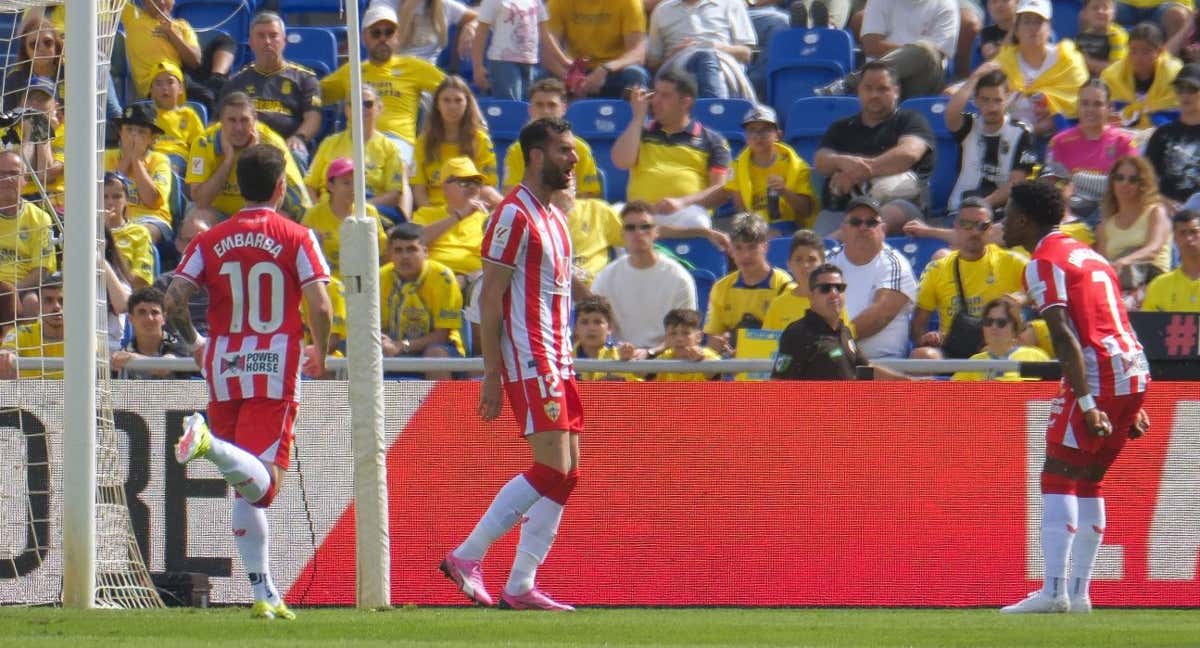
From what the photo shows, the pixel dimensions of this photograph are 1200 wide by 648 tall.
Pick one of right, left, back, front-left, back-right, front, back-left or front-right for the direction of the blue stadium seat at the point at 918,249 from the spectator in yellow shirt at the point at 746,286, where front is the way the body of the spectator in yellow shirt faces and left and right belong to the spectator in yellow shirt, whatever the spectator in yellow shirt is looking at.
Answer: back-left

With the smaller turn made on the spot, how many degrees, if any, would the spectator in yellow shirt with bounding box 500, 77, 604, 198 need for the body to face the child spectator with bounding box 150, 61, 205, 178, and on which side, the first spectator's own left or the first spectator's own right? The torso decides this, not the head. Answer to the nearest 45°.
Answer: approximately 90° to the first spectator's own right

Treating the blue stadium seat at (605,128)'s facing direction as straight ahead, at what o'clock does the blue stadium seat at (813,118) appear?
the blue stadium seat at (813,118) is roughly at 9 o'clock from the blue stadium seat at (605,128).

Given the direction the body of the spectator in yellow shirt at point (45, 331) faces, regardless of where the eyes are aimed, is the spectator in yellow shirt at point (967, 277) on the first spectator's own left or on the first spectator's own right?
on the first spectator's own left

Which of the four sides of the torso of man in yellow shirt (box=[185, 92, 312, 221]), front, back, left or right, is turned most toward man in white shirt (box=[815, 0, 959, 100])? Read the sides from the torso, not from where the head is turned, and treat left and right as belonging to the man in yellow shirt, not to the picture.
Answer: left

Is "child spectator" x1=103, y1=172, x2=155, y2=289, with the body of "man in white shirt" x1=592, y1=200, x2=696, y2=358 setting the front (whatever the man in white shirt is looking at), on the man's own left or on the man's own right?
on the man's own right

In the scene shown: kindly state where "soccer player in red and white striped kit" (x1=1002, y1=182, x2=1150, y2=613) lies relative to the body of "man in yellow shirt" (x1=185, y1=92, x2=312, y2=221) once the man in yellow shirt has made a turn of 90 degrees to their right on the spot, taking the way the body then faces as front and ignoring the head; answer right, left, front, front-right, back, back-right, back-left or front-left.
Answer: back-left

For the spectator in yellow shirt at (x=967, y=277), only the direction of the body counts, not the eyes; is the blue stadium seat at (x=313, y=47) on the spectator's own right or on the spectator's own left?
on the spectator's own right

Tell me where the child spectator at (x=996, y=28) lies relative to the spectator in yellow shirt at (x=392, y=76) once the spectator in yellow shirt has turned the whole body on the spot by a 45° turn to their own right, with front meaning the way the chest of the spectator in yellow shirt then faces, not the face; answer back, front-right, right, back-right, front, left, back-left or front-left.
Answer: back-left

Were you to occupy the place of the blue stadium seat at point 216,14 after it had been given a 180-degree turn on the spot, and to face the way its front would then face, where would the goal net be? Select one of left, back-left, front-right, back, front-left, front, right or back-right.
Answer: back

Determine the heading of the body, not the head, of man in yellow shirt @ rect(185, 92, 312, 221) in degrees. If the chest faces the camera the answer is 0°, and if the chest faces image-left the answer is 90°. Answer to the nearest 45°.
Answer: approximately 0°

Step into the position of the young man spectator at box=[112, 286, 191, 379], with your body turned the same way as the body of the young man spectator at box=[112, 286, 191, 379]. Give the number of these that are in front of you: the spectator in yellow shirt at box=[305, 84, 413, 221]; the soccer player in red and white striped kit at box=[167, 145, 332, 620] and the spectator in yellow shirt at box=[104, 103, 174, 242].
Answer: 1

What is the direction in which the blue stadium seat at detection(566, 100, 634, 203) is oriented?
toward the camera

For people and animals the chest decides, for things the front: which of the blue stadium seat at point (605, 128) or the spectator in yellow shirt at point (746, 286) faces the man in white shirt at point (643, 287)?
the blue stadium seat

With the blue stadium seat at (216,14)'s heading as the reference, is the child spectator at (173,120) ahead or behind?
ahead

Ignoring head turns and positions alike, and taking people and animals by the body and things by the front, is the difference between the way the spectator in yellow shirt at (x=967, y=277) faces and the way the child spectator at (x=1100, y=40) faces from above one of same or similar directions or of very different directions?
same or similar directions

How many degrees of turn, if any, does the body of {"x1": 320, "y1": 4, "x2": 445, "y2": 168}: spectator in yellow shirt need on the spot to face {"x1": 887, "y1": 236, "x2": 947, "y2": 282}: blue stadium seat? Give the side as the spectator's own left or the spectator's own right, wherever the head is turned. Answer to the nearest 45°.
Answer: approximately 45° to the spectator's own left

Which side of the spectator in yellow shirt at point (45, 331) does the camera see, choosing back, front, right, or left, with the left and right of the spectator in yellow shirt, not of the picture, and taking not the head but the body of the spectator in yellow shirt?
front

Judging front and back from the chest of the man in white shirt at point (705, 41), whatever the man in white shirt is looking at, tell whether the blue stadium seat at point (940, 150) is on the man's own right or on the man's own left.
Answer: on the man's own left
